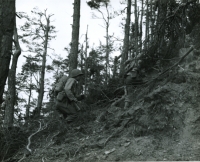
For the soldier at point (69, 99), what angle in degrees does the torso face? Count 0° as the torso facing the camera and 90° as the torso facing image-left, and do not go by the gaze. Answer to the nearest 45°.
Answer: approximately 270°

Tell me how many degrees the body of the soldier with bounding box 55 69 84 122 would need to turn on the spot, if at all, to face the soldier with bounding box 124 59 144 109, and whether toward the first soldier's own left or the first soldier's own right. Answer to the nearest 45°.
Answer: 0° — they already face them

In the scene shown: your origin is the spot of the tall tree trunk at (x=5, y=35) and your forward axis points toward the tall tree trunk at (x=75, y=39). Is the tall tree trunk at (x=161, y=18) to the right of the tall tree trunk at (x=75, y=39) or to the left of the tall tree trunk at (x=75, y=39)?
right

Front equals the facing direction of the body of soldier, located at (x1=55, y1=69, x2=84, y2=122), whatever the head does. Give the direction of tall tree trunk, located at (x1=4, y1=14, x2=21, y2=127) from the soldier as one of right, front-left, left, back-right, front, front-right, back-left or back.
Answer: back-left

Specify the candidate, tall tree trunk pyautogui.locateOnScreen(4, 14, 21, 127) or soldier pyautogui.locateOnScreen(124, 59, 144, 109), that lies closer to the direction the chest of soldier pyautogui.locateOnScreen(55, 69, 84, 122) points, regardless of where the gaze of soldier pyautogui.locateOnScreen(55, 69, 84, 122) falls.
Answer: the soldier

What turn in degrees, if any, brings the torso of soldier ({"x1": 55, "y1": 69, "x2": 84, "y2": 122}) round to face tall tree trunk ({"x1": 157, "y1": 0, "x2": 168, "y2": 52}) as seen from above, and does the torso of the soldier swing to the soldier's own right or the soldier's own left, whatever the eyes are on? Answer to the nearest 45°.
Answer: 0° — they already face it
